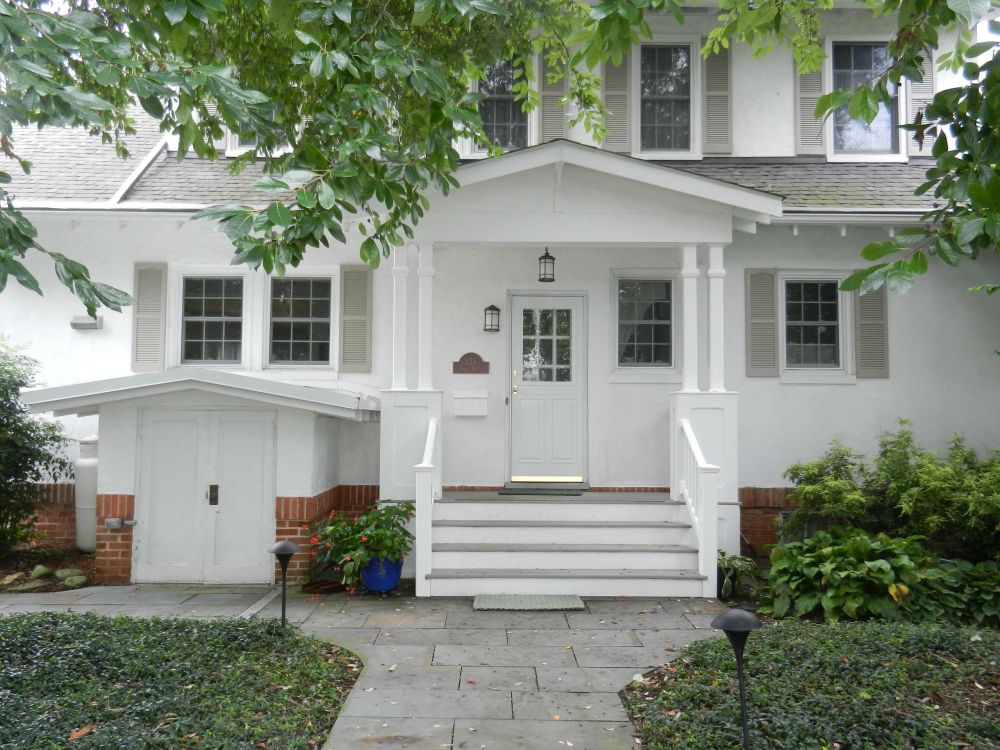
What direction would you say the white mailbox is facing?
toward the camera

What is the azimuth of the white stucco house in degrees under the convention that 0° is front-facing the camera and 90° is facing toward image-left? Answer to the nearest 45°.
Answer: approximately 0°

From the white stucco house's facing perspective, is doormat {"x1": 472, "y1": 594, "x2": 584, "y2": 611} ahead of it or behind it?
ahead

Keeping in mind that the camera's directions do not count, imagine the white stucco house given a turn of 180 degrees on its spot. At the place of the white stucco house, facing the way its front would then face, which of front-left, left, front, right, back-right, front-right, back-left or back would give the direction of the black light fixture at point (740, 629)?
back

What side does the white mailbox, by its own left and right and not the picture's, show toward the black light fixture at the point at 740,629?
front

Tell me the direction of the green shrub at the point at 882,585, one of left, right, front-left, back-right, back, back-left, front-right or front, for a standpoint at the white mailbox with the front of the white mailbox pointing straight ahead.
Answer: front-left

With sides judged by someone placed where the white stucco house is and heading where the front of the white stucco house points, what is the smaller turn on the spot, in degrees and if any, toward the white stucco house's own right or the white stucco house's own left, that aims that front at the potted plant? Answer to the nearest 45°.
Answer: approximately 45° to the white stucco house's own right

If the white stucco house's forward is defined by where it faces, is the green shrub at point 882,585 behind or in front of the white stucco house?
in front
